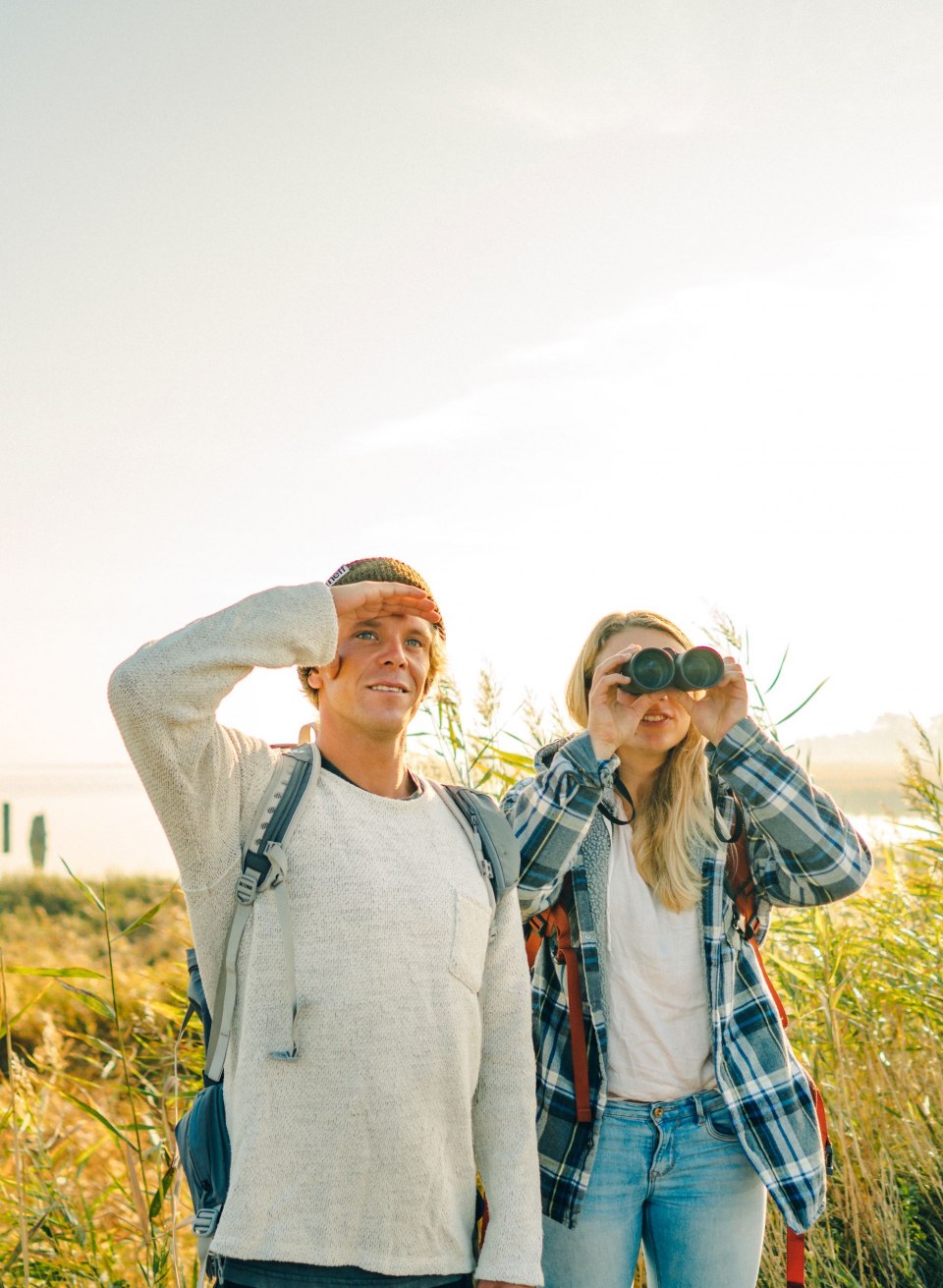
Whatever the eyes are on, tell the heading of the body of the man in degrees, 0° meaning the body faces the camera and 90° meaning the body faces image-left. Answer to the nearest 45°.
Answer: approximately 315°

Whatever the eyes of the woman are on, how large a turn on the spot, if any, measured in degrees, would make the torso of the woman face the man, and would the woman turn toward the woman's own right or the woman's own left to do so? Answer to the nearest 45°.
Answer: approximately 45° to the woman's own right

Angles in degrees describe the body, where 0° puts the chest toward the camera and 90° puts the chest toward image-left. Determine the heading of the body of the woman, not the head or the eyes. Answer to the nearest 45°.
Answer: approximately 0°

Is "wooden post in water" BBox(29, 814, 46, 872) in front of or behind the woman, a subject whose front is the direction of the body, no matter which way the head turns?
behind

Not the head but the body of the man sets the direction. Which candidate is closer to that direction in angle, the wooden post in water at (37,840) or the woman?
the woman

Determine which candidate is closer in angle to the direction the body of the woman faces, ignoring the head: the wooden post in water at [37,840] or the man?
the man

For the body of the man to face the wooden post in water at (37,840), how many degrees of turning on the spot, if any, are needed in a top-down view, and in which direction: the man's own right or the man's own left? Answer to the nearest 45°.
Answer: approximately 135° to the man's own left

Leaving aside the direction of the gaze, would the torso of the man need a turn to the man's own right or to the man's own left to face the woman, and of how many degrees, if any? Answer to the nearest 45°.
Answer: approximately 90° to the man's own left
